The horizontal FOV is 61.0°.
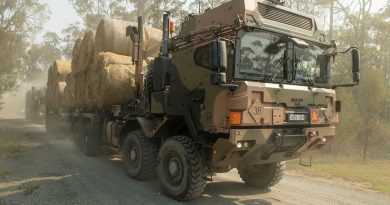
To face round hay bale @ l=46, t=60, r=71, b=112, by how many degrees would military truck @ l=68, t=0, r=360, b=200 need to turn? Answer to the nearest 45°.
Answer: approximately 180°

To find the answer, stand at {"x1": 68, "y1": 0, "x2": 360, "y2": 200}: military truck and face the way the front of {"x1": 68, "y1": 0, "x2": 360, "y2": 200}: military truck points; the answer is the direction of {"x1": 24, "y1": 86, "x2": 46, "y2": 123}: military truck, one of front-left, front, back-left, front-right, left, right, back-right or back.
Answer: back

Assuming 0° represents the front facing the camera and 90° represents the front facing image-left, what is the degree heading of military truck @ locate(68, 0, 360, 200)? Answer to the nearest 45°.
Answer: approximately 315°
